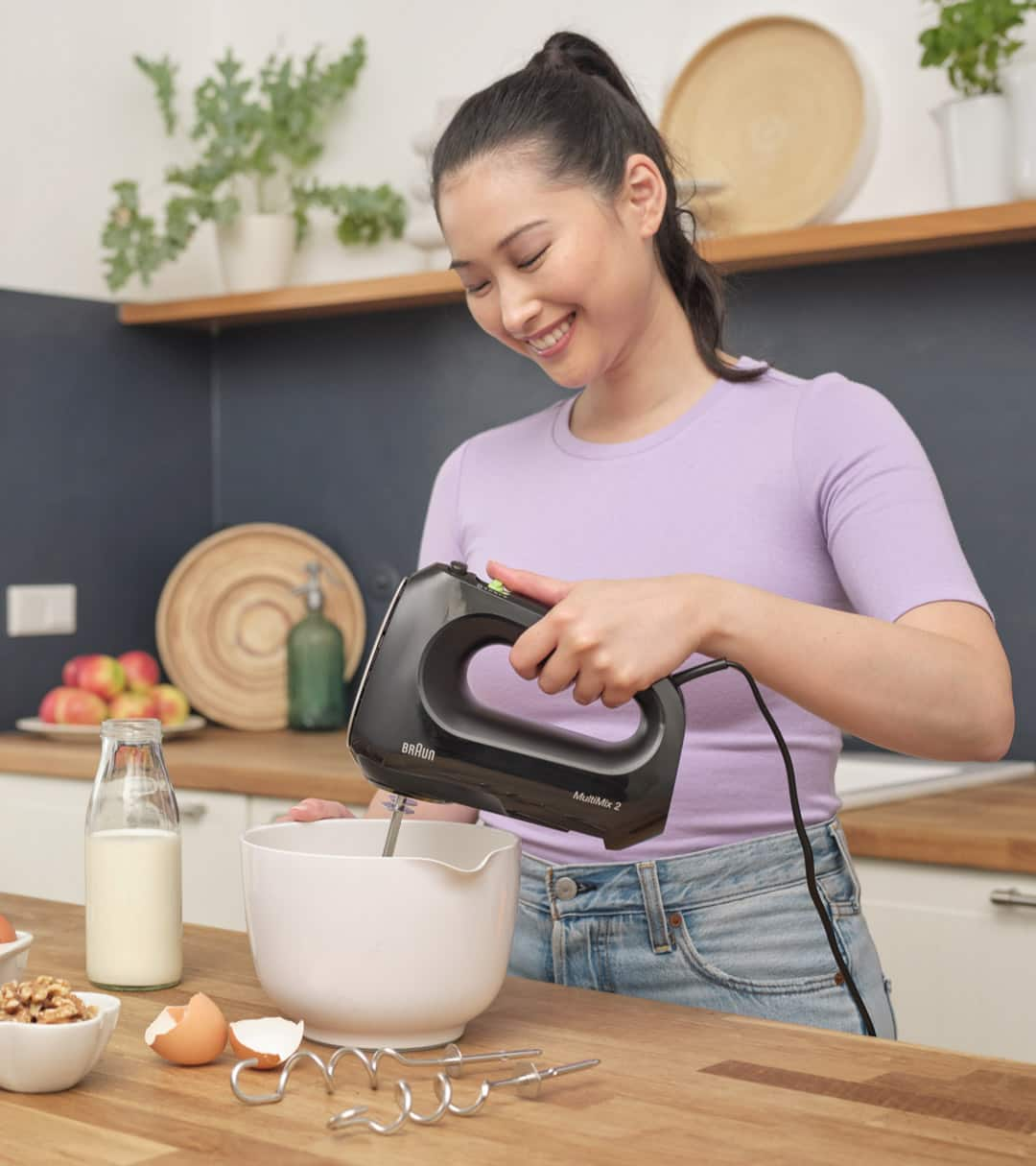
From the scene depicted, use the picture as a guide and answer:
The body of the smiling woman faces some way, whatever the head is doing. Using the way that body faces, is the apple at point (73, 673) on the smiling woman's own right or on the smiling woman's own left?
on the smiling woman's own right

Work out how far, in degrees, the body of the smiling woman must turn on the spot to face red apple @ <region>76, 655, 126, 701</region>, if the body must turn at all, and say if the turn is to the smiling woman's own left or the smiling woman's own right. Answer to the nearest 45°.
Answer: approximately 90° to the smiling woman's own right

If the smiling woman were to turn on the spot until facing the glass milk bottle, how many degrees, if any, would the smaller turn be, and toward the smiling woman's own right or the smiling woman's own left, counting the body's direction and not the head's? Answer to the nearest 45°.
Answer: approximately 45° to the smiling woman's own right

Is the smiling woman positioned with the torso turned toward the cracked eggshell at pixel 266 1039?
yes

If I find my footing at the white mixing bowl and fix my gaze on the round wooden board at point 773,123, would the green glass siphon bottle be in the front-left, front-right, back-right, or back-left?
front-left

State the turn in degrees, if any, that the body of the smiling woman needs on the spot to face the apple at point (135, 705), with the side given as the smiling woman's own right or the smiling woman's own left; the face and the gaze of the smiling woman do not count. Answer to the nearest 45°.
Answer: approximately 90° to the smiling woman's own right

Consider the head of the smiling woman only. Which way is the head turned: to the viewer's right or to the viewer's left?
to the viewer's left

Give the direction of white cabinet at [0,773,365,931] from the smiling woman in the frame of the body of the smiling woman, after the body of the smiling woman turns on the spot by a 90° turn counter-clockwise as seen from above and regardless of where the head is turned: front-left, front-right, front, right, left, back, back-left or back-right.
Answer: back

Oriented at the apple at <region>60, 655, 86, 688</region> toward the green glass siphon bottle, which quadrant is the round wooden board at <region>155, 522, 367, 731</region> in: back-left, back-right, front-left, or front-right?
front-left

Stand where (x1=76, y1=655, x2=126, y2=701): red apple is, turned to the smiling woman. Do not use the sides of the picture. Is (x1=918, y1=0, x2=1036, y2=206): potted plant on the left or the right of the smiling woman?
left

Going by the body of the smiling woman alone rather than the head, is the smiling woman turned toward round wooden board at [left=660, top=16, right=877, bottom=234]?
no

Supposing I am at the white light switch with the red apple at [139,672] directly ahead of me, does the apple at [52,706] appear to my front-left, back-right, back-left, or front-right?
front-right

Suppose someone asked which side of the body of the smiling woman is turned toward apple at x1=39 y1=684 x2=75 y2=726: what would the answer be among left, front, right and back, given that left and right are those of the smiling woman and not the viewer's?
right

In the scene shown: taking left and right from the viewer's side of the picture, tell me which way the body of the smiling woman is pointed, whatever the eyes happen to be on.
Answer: facing the viewer and to the left of the viewer
